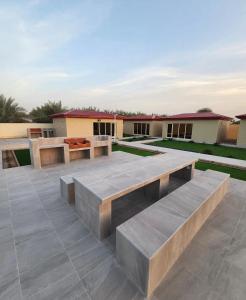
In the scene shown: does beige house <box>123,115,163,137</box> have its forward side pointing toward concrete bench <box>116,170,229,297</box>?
yes

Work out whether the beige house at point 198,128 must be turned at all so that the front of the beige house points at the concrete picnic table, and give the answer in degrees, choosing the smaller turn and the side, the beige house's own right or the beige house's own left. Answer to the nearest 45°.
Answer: approximately 45° to the beige house's own left

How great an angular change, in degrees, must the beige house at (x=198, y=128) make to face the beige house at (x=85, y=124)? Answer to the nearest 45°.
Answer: approximately 45° to its right

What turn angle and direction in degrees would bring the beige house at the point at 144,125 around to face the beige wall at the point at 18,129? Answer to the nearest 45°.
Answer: approximately 90° to its right

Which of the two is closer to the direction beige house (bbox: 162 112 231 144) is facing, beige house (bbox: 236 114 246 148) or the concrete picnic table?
the concrete picnic table

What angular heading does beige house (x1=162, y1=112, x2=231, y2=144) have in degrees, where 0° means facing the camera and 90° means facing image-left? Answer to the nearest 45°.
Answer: approximately 45°

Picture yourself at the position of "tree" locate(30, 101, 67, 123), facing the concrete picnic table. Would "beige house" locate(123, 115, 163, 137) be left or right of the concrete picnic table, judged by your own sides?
left

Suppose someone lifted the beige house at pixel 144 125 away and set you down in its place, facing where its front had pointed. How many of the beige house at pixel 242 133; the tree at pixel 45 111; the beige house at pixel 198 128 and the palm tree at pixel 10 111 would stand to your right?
2

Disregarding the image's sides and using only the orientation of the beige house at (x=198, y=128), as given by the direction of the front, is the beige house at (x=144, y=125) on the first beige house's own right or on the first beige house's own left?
on the first beige house's own right

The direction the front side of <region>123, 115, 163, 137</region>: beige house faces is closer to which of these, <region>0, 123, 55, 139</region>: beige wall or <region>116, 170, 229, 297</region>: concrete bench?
the concrete bench

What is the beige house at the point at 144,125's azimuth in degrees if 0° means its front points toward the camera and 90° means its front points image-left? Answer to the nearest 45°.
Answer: approximately 0°
